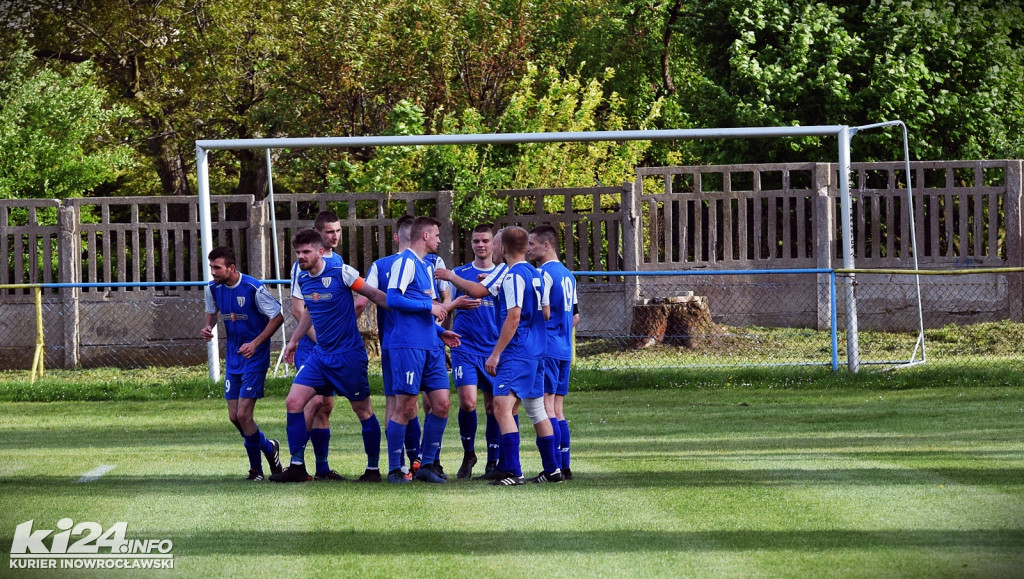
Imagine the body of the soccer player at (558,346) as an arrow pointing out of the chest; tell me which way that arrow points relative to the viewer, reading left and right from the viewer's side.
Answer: facing away from the viewer and to the left of the viewer

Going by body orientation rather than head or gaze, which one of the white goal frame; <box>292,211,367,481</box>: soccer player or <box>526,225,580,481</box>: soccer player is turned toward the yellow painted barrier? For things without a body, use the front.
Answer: <box>526,225,580,481</box>: soccer player

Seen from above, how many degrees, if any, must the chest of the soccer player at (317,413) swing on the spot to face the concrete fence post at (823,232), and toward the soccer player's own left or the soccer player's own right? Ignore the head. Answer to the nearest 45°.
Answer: approximately 90° to the soccer player's own left

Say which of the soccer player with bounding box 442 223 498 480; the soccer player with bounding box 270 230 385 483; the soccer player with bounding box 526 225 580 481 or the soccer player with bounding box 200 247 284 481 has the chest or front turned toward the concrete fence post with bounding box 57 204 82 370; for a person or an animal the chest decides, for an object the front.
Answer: the soccer player with bounding box 526 225 580 481

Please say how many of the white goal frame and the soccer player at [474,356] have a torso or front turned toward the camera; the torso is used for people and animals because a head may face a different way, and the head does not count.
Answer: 2

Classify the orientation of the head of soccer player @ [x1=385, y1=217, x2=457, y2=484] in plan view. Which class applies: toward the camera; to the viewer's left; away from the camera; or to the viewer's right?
to the viewer's right

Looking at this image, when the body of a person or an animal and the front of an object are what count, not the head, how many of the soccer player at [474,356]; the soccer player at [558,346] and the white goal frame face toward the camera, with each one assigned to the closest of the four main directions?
2

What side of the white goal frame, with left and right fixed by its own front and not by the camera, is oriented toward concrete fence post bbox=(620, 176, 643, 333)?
back

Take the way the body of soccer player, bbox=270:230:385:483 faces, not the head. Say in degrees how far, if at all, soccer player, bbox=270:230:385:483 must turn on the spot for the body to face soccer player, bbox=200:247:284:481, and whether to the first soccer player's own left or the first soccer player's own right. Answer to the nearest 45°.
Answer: approximately 90° to the first soccer player's own right

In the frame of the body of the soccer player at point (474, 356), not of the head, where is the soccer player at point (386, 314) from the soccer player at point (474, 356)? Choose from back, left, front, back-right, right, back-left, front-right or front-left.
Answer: front-right

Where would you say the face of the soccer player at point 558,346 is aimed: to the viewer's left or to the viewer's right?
to the viewer's left
